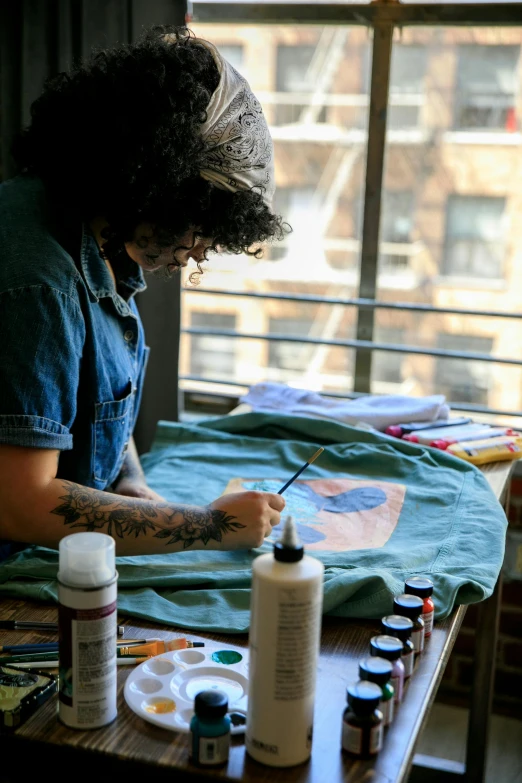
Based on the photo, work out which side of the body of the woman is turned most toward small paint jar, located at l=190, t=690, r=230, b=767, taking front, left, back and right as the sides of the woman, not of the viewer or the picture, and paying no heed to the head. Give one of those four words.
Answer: right

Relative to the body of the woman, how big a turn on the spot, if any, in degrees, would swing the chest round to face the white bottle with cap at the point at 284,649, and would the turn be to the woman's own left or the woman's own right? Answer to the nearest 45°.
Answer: approximately 90° to the woman's own right

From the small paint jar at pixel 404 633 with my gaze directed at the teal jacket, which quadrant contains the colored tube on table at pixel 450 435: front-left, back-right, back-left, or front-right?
front-right

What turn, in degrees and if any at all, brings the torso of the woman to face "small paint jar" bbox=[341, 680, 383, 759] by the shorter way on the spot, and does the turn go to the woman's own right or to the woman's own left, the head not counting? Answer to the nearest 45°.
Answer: approximately 45° to the woman's own right

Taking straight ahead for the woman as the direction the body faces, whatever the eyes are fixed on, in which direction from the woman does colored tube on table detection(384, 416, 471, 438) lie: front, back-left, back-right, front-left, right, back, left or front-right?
front-left

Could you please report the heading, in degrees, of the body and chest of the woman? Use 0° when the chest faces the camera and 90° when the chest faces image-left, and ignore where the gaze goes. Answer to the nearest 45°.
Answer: approximately 270°

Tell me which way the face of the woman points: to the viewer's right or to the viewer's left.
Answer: to the viewer's right

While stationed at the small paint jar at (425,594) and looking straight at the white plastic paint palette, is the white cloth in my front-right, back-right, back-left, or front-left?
back-right
